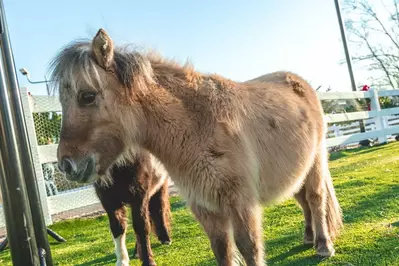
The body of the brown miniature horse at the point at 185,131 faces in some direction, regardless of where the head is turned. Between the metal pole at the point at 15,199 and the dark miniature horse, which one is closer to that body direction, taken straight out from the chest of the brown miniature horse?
the metal pole

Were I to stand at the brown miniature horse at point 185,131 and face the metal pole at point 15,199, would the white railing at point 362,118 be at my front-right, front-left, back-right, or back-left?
back-right

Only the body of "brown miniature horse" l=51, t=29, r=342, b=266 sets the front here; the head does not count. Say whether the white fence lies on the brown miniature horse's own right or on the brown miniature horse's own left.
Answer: on the brown miniature horse's own right

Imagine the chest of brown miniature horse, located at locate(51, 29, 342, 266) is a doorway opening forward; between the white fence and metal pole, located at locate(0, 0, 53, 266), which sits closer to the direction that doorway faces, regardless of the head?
the metal pole

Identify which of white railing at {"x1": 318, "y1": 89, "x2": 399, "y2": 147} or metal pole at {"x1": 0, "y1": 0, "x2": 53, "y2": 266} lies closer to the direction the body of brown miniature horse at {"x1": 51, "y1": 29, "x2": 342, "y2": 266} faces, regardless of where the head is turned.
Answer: the metal pole

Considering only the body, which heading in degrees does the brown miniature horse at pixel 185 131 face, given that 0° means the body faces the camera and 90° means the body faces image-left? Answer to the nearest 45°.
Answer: approximately 45°

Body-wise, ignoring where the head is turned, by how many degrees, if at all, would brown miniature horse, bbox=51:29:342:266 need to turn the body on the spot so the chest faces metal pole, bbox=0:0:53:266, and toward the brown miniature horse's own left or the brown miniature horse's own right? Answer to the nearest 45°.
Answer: approximately 45° to the brown miniature horse's own right

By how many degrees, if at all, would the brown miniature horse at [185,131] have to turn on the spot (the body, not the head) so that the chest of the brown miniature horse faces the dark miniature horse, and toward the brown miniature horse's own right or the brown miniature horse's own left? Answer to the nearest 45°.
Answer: approximately 90° to the brown miniature horse's own right

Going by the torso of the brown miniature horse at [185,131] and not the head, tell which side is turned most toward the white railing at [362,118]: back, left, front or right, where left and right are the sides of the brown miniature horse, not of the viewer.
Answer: back

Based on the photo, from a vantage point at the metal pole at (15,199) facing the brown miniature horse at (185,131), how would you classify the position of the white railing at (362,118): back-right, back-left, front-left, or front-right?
front-left
